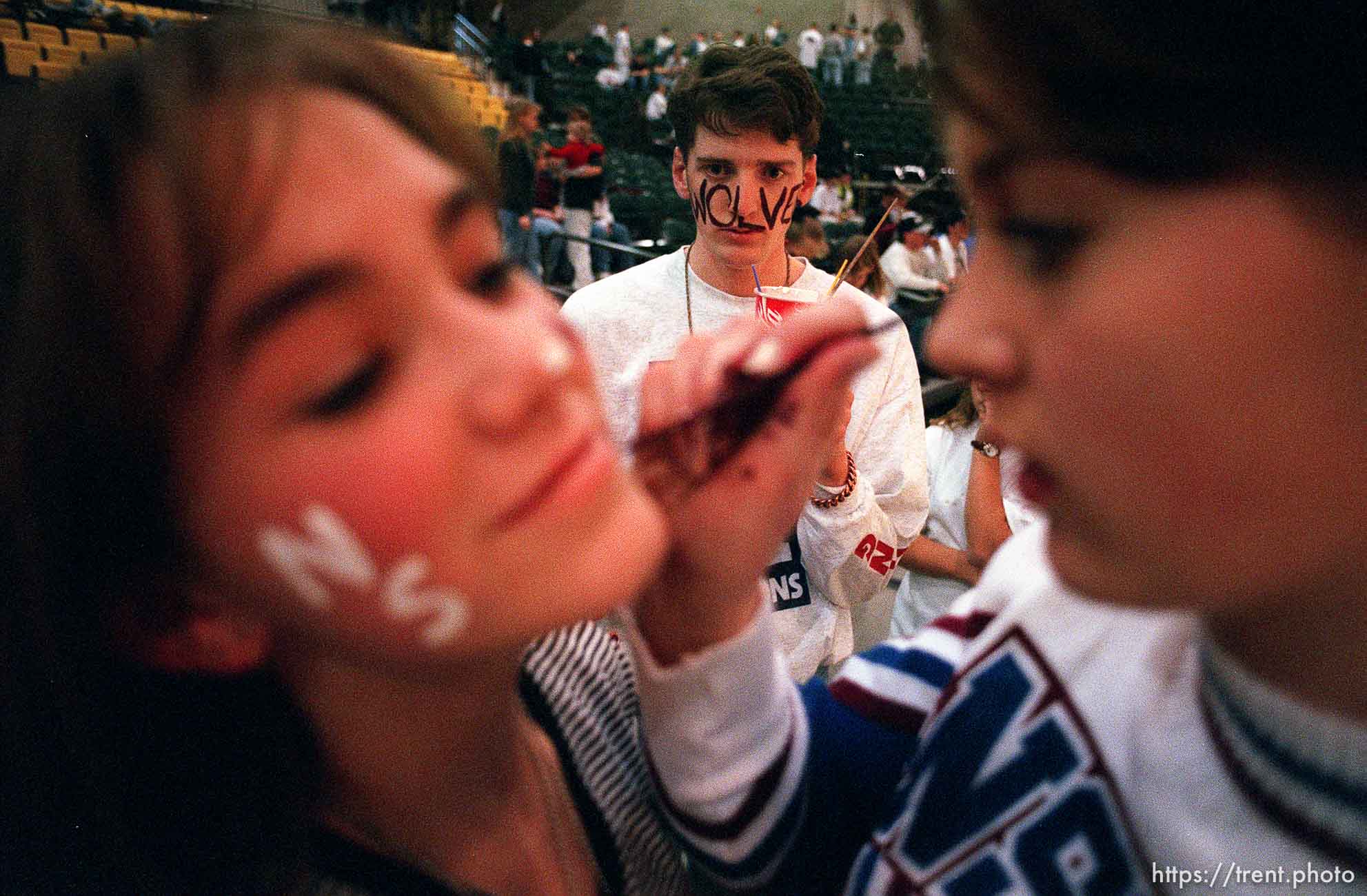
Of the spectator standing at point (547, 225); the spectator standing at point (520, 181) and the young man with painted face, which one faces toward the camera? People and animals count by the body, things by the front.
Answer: the young man with painted face

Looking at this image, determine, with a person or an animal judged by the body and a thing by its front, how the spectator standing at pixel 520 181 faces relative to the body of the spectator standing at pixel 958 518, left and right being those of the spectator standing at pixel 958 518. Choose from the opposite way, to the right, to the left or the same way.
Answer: to the left

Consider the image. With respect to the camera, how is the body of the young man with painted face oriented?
toward the camera

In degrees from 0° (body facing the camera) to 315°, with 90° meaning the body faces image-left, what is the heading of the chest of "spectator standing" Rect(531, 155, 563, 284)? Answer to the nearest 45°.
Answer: approximately 270°

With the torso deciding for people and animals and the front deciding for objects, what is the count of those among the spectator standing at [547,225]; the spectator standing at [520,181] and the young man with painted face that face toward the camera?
1

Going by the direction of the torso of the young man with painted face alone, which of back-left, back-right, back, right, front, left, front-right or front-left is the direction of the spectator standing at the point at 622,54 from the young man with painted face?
back

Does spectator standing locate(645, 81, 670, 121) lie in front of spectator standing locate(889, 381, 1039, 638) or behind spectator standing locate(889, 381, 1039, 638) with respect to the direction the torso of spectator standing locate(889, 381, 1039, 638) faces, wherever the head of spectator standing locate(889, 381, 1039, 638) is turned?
behind

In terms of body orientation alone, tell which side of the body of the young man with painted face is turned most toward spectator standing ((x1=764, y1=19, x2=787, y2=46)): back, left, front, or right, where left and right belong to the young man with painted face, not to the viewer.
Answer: back

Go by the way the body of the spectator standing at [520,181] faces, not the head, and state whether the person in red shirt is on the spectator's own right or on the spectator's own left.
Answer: on the spectator's own left
